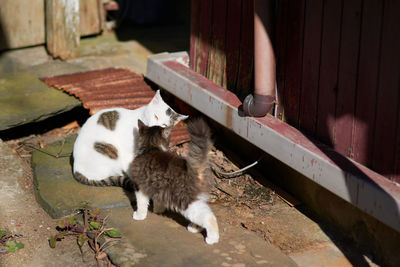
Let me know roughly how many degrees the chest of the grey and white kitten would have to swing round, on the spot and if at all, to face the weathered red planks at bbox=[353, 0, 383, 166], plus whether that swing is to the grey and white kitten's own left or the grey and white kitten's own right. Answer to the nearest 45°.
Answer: approximately 135° to the grey and white kitten's own right

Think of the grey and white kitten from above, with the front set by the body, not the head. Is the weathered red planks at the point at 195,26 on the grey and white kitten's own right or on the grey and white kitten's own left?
on the grey and white kitten's own right

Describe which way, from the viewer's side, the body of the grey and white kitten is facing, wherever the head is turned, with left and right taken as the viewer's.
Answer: facing away from the viewer and to the left of the viewer

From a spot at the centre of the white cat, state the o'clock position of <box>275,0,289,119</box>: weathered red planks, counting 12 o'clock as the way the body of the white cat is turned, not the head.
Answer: The weathered red planks is roughly at 12 o'clock from the white cat.

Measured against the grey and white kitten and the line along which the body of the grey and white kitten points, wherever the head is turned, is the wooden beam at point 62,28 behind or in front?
in front

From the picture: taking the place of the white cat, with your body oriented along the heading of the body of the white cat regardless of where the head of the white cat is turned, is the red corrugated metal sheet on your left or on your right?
on your left

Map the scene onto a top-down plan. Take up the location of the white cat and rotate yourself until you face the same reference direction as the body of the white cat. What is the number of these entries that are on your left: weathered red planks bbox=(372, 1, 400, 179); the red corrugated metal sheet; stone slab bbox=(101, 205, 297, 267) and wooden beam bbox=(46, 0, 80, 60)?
2

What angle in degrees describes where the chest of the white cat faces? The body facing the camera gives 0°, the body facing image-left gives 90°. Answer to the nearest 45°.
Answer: approximately 270°

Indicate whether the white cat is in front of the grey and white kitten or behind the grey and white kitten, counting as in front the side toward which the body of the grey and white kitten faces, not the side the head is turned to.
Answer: in front

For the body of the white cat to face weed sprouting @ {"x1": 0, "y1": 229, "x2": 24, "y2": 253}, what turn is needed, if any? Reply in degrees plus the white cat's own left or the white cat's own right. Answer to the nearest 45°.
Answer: approximately 135° to the white cat's own right

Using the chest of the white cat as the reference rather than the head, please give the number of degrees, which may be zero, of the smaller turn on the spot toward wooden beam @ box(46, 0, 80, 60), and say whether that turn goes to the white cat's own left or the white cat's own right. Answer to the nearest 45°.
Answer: approximately 90° to the white cat's own left

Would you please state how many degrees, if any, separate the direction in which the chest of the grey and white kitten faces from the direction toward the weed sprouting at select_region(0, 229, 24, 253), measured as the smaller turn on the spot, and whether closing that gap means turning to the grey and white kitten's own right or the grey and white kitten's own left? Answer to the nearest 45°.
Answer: approximately 45° to the grey and white kitten's own left

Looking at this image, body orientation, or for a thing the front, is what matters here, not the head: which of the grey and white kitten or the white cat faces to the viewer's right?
the white cat

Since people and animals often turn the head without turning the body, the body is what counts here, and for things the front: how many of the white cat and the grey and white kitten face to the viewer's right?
1

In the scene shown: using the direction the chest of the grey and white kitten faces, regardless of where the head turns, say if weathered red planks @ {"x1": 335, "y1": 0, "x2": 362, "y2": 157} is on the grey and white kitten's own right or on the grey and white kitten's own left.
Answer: on the grey and white kitten's own right
